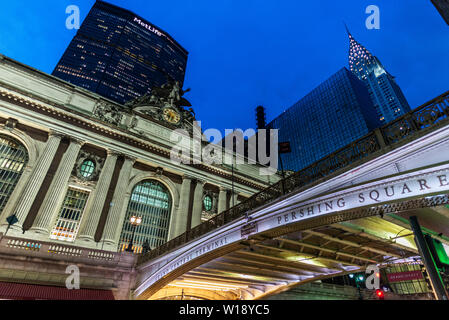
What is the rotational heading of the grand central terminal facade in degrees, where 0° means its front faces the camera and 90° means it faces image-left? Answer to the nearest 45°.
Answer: approximately 315°
